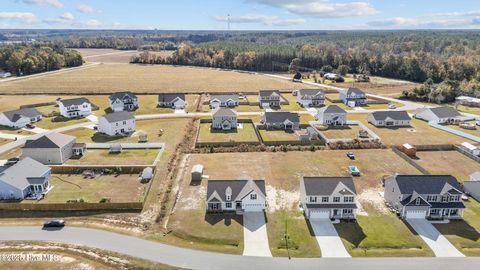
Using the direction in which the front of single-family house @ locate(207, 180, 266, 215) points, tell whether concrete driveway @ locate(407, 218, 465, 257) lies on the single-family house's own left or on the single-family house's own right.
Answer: on the single-family house's own left

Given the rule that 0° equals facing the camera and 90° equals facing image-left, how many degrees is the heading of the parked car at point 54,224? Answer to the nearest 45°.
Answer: approximately 90°

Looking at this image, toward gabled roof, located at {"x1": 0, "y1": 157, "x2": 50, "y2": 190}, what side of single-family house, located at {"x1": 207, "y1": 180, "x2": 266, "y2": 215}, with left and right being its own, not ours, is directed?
right

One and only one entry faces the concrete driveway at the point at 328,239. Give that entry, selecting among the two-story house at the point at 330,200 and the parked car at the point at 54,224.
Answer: the two-story house

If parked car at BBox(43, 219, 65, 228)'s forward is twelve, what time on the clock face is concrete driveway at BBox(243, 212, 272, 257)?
The concrete driveway is roughly at 7 o'clock from the parked car.

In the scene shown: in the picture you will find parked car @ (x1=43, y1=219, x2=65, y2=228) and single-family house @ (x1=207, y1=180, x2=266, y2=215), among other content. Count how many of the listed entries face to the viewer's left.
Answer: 1

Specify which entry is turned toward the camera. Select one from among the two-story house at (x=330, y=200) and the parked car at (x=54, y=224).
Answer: the two-story house

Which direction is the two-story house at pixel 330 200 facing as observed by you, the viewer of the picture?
facing the viewer

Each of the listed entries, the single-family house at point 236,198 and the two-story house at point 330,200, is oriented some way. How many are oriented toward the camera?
2

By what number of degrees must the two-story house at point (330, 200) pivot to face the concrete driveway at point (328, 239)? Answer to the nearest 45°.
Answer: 0° — it already faces it

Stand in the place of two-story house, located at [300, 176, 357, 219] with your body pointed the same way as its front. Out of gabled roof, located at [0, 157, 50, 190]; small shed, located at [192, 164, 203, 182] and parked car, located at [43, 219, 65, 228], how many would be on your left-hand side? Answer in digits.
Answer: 0

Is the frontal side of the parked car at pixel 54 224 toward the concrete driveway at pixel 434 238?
no

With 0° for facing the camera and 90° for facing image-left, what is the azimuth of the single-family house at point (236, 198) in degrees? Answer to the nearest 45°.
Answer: approximately 0°

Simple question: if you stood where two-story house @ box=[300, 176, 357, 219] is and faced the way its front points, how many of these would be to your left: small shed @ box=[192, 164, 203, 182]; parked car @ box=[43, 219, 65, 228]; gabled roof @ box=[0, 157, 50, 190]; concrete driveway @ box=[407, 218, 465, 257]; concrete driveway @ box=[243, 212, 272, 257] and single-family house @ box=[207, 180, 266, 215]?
1

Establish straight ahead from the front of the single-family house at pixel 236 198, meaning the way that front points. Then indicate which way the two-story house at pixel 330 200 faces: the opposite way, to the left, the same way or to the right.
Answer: the same way
